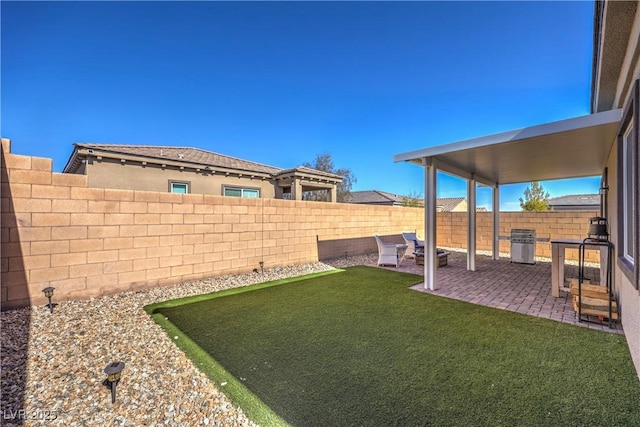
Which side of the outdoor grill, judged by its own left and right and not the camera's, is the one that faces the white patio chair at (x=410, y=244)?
right

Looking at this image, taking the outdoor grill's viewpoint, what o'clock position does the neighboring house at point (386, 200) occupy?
The neighboring house is roughly at 5 o'clock from the outdoor grill.

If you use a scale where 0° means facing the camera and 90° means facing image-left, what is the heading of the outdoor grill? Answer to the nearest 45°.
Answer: approximately 0°

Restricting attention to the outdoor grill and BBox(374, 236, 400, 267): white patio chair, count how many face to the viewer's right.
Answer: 1

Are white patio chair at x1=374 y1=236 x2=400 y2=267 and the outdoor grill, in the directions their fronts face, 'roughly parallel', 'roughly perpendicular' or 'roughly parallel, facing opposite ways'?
roughly perpendicular

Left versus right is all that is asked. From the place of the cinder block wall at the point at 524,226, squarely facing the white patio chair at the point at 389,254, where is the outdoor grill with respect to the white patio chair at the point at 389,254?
left

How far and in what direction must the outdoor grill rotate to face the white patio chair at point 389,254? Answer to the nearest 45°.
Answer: approximately 45° to its right

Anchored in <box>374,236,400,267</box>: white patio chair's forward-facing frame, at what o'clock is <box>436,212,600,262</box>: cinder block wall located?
The cinder block wall is roughly at 11 o'clock from the white patio chair.

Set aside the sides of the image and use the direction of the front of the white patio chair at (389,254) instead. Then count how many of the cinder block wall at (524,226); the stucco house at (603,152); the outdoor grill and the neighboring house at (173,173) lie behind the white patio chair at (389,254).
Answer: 1

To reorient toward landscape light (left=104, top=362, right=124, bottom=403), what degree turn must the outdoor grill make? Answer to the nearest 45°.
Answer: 0° — it already faces it

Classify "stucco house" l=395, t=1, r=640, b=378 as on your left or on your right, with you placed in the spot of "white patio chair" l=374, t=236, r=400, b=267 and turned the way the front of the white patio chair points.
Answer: on your right

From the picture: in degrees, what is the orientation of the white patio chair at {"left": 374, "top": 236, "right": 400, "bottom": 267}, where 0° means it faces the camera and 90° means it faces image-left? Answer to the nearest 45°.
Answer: approximately 270°
